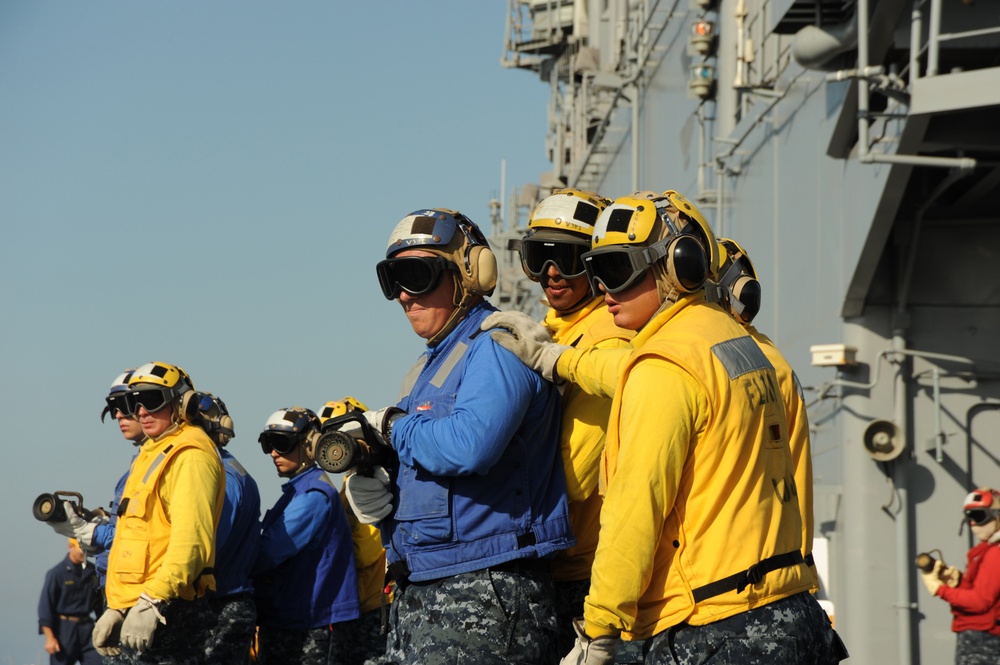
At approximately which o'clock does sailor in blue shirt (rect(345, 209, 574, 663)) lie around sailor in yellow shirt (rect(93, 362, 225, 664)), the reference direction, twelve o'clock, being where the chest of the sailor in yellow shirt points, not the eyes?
The sailor in blue shirt is roughly at 10 o'clock from the sailor in yellow shirt.

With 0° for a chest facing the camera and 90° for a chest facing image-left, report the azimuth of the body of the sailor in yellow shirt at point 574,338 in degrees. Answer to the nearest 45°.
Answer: approximately 45°

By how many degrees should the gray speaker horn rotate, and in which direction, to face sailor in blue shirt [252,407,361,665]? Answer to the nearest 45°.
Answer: approximately 45° to its right

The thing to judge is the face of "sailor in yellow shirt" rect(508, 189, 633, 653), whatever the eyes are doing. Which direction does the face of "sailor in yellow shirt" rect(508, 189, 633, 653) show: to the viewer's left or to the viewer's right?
to the viewer's left

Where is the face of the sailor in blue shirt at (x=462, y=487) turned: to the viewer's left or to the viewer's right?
to the viewer's left

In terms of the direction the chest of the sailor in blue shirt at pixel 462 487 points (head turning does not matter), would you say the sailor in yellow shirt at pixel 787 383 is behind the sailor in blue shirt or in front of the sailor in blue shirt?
behind
